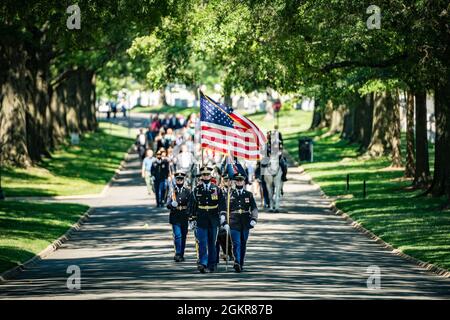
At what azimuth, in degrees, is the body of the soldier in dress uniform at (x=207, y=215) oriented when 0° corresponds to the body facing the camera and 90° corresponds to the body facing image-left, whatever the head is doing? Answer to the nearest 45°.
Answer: approximately 0°

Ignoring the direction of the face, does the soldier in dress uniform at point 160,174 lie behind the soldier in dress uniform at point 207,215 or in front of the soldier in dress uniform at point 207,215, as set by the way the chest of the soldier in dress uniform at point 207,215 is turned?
behind

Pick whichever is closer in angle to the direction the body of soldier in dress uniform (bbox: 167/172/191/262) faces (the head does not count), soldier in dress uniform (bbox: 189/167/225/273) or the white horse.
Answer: the soldier in dress uniform

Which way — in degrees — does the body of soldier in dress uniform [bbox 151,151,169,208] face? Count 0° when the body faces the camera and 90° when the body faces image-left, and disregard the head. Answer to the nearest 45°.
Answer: approximately 0°

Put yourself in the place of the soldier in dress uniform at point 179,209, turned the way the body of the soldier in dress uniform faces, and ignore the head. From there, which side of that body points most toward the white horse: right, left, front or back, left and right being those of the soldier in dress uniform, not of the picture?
back

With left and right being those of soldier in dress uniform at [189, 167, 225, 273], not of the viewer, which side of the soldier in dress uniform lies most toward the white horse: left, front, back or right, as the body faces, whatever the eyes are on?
back
